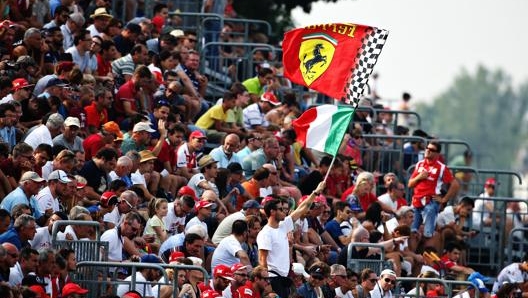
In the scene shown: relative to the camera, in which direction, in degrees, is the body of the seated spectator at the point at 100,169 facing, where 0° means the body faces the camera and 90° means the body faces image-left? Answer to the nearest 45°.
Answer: approximately 315°

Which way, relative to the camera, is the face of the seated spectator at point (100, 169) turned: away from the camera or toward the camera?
toward the camera

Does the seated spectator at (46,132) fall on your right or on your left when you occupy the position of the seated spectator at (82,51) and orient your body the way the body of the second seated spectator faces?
on your right

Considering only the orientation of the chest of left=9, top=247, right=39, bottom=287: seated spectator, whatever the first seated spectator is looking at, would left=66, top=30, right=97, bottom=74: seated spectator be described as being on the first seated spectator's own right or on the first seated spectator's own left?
on the first seated spectator's own left

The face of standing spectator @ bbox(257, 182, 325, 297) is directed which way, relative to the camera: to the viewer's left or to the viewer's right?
to the viewer's right

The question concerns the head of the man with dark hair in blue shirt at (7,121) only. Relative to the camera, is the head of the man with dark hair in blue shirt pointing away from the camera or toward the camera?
toward the camera
